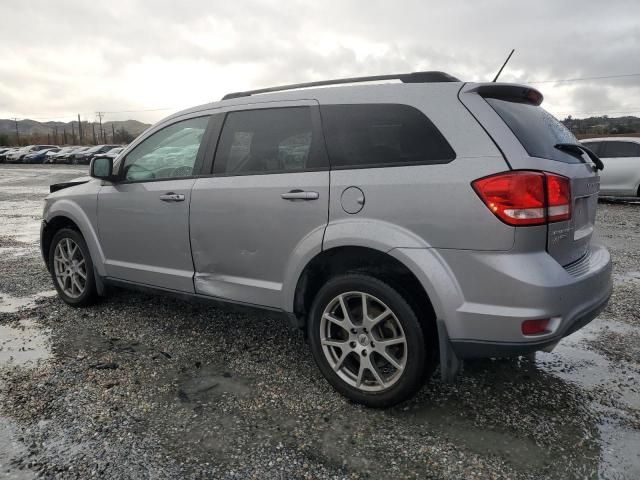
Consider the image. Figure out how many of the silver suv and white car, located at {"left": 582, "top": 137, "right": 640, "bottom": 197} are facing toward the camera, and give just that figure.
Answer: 0

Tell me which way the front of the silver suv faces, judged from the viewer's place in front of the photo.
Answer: facing away from the viewer and to the left of the viewer

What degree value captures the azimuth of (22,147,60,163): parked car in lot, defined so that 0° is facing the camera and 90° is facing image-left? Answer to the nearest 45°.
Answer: approximately 45°

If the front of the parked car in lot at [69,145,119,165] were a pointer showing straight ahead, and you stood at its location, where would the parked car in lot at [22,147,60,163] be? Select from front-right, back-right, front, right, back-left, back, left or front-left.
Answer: right

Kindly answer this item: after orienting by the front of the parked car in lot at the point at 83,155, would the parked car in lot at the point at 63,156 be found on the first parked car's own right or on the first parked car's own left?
on the first parked car's own right

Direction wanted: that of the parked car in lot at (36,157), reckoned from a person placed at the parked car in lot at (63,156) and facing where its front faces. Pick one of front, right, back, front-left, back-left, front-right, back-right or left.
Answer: right

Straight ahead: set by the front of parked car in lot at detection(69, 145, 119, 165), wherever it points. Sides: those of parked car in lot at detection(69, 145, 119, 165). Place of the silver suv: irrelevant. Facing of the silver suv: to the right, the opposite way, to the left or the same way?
to the right

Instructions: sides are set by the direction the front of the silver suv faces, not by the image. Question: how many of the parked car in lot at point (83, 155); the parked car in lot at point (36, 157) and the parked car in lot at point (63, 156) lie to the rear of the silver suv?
0

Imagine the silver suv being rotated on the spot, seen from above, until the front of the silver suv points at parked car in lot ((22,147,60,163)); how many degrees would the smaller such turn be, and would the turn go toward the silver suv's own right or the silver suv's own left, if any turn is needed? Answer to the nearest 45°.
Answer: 0° — it already faces it

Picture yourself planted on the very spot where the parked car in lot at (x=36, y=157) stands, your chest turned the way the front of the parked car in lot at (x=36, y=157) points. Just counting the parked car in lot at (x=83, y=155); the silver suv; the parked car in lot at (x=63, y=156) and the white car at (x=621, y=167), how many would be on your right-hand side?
0

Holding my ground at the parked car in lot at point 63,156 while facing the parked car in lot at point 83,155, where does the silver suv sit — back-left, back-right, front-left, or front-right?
front-right

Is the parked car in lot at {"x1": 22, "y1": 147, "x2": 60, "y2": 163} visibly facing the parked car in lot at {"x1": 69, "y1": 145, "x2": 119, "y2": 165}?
no

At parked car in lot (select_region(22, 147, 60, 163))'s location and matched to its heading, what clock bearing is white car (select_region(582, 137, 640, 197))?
The white car is roughly at 10 o'clock from the parked car in lot.

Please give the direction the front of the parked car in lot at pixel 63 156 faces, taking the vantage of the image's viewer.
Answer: facing the viewer and to the left of the viewer
